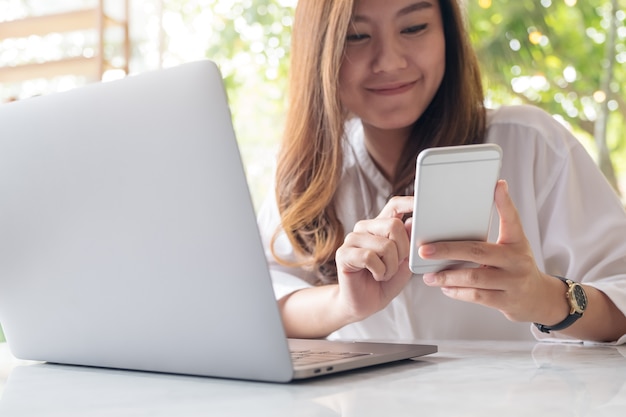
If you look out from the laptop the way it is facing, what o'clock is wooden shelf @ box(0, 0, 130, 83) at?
The wooden shelf is roughly at 10 o'clock from the laptop.

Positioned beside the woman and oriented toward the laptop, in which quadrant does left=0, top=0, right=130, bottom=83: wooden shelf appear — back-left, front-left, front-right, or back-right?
back-right

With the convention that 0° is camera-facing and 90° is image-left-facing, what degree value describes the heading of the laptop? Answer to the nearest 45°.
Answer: approximately 225°

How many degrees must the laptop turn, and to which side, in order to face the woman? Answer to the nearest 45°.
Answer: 0° — it already faces them
